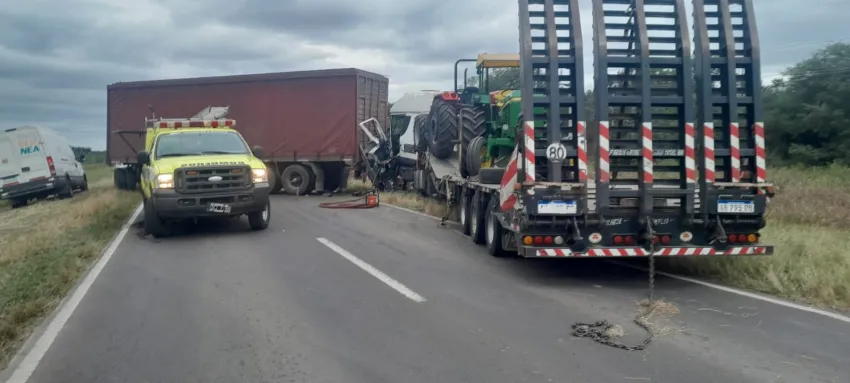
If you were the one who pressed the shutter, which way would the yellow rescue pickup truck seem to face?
facing the viewer

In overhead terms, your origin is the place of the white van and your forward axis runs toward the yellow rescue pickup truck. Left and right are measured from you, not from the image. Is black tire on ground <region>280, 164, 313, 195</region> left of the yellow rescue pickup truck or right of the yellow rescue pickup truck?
left

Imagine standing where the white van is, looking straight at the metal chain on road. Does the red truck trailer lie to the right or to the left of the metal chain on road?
left

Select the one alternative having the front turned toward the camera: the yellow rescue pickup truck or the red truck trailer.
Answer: the yellow rescue pickup truck

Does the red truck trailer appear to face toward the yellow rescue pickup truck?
no

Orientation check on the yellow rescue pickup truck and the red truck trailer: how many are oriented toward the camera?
1

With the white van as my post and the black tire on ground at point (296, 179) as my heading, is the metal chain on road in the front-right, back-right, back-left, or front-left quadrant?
front-right
